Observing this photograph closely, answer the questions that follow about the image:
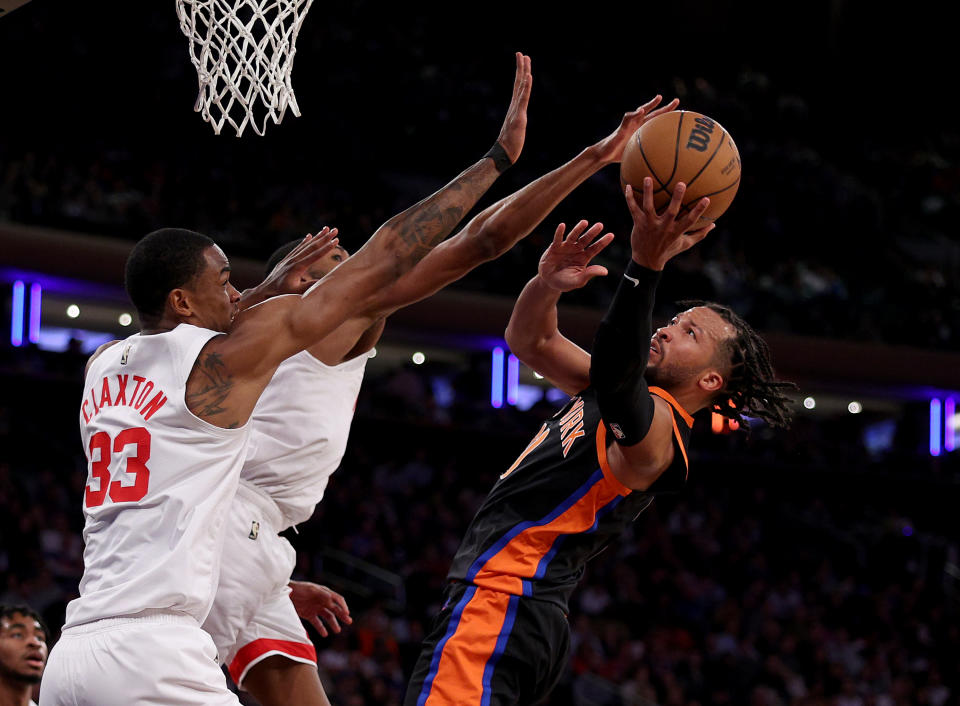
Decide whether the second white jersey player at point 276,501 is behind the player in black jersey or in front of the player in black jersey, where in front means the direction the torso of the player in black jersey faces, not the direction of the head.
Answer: in front

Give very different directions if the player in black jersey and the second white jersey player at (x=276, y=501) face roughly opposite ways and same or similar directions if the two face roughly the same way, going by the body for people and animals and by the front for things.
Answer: very different directions

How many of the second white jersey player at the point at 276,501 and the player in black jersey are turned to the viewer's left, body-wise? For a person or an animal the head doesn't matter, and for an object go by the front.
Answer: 1

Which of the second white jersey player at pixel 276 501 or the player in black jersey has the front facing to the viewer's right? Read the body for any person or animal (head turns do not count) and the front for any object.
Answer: the second white jersey player

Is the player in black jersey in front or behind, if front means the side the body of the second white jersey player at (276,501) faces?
in front

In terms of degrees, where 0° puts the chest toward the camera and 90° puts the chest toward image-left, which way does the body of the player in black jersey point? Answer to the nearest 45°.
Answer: approximately 90°

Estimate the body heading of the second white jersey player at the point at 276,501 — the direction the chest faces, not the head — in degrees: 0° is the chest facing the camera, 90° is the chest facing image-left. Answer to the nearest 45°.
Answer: approximately 270°

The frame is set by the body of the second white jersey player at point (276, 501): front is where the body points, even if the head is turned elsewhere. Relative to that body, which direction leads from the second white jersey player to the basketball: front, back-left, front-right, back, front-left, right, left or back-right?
front-right
